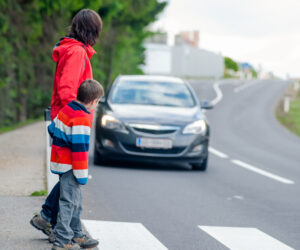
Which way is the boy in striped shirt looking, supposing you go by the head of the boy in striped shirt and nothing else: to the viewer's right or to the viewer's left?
to the viewer's right

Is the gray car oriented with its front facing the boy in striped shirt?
yes

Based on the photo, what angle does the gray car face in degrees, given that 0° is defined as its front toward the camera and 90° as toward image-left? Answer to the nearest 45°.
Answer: approximately 0°
